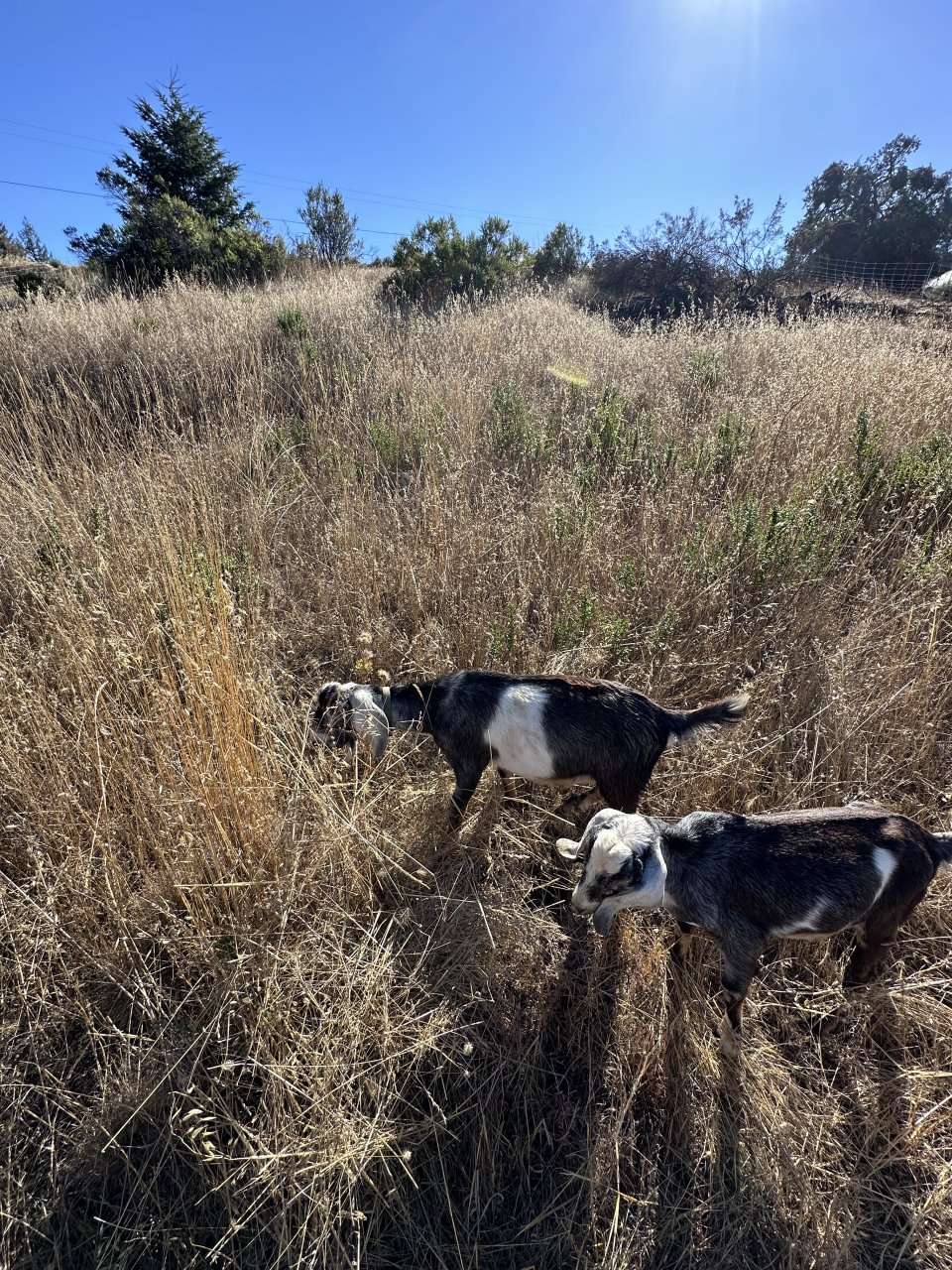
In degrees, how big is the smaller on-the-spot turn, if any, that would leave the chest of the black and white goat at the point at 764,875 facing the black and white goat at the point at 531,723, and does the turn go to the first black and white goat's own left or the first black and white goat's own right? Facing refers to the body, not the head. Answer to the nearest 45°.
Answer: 0° — it already faces it

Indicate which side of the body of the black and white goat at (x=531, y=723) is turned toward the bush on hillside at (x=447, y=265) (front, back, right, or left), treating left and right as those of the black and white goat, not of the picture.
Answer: right

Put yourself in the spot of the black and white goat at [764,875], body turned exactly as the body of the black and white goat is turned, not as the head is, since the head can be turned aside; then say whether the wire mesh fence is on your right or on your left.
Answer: on your right

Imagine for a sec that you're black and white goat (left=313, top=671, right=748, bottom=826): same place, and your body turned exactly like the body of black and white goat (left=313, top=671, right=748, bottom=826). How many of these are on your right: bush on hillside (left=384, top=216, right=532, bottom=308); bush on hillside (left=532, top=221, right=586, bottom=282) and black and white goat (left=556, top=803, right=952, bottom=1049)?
2

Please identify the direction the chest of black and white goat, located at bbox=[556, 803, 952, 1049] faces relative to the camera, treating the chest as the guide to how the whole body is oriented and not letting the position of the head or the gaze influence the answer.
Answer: to the viewer's left

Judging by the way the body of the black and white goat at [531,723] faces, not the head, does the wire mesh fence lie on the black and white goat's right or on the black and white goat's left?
on the black and white goat's right

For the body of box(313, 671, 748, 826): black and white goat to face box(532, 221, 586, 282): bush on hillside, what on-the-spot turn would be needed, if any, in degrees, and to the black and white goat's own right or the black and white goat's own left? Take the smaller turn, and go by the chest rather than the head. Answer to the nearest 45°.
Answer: approximately 90° to the black and white goat's own right

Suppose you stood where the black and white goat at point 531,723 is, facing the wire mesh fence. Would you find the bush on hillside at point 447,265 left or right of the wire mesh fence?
left

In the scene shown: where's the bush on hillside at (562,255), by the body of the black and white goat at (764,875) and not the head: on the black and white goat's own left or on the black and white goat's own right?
on the black and white goat's own right

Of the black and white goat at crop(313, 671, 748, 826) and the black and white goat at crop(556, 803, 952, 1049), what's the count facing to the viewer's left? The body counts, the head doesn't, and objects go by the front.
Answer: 2

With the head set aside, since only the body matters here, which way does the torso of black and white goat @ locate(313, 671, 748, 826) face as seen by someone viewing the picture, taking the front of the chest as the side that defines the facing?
to the viewer's left
